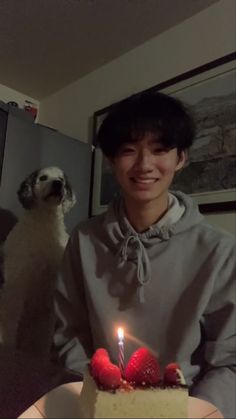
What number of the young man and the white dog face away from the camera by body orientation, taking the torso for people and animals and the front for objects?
0

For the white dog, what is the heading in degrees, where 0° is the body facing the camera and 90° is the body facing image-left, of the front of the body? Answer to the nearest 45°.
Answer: approximately 315°

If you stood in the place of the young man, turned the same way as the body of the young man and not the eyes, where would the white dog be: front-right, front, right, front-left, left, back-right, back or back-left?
back-right

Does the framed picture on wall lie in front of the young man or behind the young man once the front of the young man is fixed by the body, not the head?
behind

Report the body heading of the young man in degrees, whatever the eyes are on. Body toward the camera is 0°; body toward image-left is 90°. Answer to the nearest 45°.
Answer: approximately 0°

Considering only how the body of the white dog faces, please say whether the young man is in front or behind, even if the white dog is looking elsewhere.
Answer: in front
